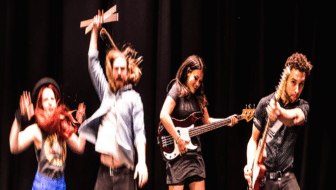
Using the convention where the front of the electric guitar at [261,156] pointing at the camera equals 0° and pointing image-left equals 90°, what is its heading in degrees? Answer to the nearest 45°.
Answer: approximately 45°

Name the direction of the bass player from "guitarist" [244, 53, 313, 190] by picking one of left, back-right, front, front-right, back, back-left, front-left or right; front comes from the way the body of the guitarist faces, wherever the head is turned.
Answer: front-right

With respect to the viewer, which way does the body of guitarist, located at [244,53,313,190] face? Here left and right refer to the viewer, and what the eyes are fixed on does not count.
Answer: facing the viewer and to the left of the viewer

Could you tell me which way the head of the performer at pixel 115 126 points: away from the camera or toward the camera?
toward the camera

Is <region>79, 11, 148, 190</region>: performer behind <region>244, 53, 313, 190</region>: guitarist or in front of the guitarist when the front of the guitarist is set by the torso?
in front

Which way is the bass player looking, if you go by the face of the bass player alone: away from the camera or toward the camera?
toward the camera

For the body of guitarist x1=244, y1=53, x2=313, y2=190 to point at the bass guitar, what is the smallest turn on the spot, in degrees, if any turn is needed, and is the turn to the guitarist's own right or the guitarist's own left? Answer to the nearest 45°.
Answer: approximately 45° to the guitarist's own right

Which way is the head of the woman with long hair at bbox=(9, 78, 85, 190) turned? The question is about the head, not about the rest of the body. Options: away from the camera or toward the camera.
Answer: toward the camera

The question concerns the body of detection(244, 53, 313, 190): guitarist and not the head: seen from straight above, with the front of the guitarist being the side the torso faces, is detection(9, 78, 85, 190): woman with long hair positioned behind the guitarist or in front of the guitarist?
in front
